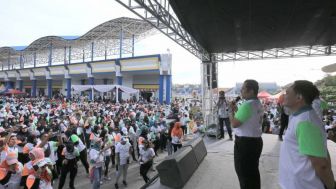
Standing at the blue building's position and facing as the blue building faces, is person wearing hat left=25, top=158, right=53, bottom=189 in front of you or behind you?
in front

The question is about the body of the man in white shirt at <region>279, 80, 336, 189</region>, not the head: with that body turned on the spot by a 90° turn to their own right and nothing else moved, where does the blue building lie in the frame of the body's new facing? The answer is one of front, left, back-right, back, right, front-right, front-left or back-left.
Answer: front-left

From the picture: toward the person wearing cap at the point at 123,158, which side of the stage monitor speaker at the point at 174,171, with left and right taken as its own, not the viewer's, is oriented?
back

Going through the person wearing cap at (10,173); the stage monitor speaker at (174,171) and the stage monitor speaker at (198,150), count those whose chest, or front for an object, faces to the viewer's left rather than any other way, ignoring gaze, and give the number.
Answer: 0

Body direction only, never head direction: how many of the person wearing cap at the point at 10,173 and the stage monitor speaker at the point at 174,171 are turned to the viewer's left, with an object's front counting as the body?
0

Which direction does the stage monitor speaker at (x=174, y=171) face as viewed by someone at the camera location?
facing the viewer and to the right of the viewer

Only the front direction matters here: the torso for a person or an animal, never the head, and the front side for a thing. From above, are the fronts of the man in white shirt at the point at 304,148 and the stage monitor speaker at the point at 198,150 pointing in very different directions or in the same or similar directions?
very different directions

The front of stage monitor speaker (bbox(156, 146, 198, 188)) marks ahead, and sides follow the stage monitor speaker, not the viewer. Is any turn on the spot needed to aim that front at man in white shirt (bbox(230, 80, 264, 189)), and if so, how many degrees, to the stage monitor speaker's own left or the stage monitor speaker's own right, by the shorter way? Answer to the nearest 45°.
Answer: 0° — it already faces them

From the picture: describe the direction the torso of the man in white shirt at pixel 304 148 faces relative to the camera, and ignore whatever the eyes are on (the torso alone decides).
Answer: to the viewer's left

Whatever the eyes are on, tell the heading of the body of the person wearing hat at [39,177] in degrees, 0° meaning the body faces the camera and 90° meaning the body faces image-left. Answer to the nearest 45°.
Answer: approximately 315°

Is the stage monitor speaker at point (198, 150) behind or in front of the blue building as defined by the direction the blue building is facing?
in front

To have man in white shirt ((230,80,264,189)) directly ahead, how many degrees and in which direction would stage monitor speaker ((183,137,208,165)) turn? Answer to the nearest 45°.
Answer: approximately 45° to its right

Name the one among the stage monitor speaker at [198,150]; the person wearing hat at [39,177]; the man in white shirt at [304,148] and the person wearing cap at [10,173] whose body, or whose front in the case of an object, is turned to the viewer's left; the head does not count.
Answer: the man in white shirt
